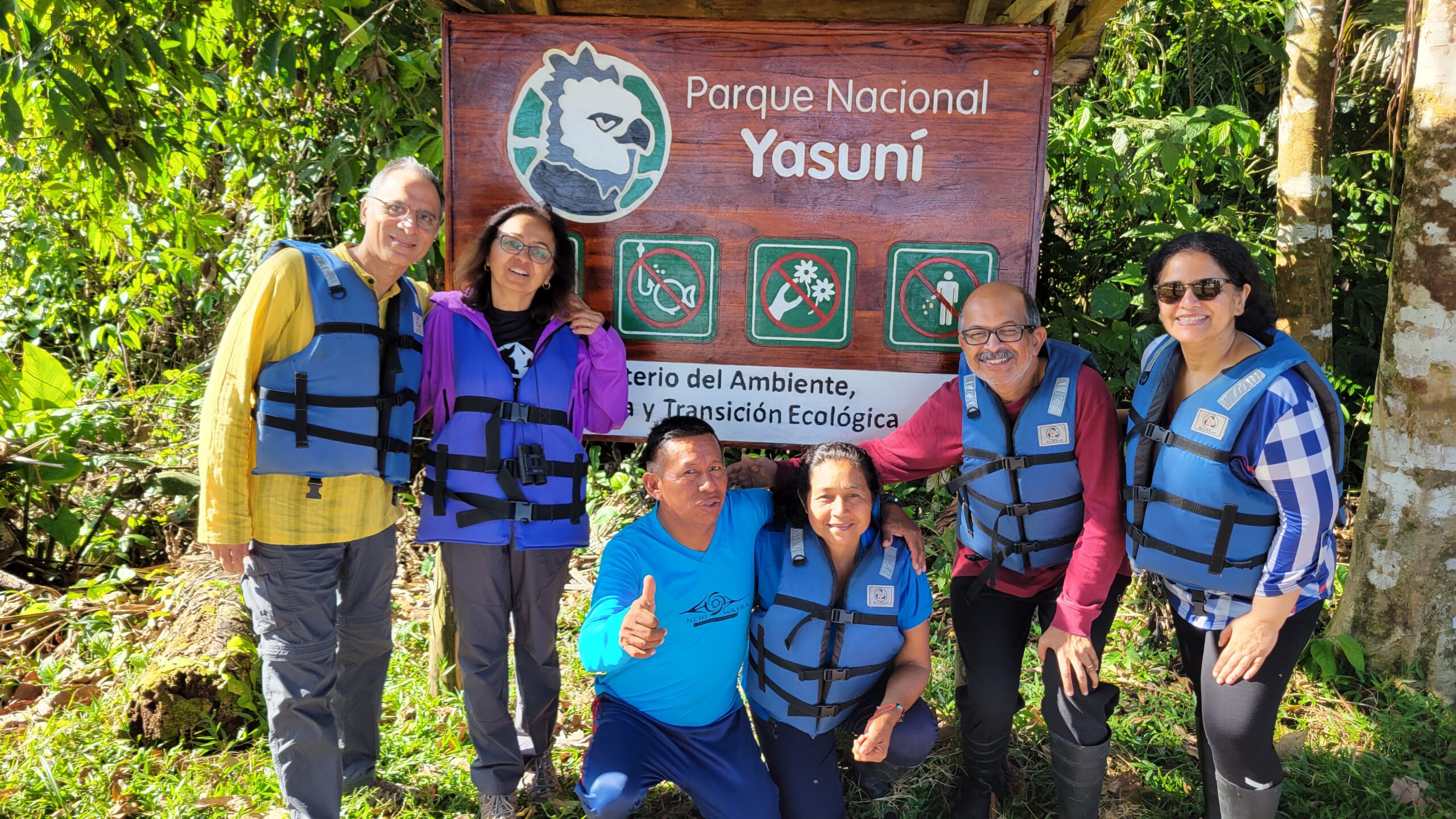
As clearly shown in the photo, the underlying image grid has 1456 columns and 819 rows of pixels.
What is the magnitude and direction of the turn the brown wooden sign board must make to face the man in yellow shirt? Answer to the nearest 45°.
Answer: approximately 45° to its right

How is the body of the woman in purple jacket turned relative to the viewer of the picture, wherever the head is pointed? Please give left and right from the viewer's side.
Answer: facing the viewer

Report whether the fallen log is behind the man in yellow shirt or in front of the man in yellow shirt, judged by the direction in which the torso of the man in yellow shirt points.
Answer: behind

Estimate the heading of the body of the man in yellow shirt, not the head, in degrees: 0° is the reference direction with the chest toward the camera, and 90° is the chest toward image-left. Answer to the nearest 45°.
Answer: approximately 315°

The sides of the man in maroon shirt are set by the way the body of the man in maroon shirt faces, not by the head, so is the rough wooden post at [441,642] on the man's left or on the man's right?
on the man's right

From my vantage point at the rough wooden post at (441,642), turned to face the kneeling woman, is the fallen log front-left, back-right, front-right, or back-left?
back-right

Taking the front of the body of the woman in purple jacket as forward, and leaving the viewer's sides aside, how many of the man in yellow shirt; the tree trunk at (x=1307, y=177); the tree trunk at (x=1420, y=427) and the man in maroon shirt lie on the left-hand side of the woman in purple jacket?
3

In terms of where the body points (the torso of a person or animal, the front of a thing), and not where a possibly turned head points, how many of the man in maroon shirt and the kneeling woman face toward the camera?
2

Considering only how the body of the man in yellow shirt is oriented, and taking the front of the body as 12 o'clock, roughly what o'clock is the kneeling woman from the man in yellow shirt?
The kneeling woman is roughly at 11 o'clock from the man in yellow shirt.

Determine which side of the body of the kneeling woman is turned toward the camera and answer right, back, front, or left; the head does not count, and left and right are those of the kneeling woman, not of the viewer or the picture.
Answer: front

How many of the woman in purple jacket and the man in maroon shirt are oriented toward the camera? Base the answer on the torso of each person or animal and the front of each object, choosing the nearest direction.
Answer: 2

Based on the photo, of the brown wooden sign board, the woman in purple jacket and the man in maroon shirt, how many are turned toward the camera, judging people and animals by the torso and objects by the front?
3

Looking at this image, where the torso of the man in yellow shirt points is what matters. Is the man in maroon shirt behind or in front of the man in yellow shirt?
in front

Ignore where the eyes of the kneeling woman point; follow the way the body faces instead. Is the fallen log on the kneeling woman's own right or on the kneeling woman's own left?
on the kneeling woman's own right
